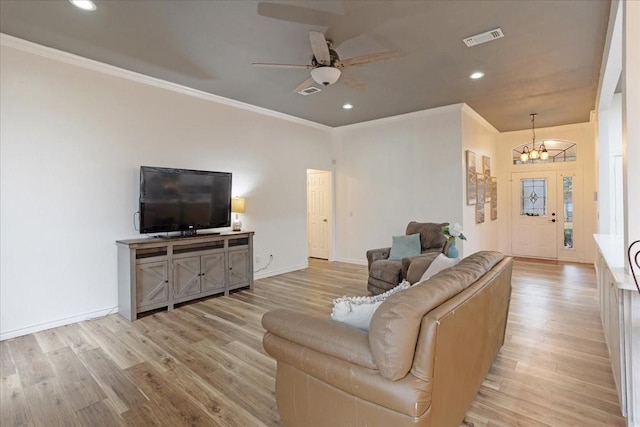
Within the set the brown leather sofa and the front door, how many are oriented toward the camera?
1

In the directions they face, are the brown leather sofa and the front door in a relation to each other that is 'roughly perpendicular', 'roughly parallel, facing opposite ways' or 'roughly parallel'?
roughly perpendicular

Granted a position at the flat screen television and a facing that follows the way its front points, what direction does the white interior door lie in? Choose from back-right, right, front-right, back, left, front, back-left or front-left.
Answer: left

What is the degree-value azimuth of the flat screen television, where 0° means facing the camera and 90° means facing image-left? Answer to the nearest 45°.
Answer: approximately 315°

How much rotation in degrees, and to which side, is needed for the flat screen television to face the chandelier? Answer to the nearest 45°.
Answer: approximately 45° to its left

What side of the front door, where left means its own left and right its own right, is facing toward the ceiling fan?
front

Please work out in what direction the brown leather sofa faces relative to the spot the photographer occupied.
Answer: facing away from the viewer and to the left of the viewer

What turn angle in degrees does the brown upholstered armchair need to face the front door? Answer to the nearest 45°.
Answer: approximately 180°

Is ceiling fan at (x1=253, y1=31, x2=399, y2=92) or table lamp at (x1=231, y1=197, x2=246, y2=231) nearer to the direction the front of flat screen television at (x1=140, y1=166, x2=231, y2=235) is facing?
the ceiling fan

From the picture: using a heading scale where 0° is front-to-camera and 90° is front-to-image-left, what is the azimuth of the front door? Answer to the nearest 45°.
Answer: approximately 0°

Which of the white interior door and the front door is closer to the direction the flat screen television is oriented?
the front door

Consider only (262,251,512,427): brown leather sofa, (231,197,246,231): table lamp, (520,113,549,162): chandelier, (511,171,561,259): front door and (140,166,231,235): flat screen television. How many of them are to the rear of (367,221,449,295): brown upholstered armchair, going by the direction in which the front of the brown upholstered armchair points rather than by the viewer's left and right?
2

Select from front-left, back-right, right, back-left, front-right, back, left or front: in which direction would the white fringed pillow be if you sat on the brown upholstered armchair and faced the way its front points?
front-left

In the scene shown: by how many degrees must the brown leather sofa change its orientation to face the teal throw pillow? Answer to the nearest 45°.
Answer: approximately 45° to its right

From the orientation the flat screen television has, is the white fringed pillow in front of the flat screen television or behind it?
in front
